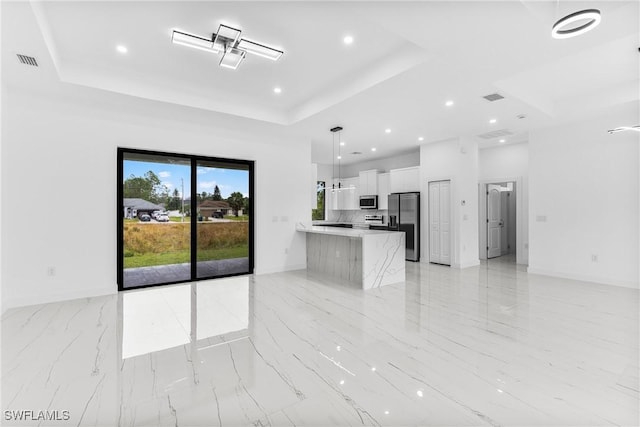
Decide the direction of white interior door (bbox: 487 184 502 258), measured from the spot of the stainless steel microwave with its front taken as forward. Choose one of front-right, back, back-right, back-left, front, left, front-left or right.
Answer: back-left

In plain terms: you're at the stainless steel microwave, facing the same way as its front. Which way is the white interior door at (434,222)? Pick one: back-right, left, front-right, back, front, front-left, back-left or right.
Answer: left

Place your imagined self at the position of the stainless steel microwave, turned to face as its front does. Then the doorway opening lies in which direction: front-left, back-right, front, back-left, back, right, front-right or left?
back-left

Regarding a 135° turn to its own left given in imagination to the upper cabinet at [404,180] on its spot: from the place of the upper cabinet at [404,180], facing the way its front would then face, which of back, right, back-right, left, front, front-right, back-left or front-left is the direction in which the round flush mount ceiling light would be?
right

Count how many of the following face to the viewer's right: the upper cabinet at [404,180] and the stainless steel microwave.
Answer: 0

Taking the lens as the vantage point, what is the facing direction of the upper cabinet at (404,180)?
facing the viewer and to the left of the viewer

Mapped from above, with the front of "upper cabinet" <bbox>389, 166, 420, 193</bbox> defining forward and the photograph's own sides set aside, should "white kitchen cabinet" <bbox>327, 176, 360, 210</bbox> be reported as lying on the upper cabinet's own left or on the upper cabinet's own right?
on the upper cabinet's own right

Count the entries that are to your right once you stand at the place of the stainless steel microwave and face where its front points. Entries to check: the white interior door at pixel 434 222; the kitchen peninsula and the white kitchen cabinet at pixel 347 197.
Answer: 1

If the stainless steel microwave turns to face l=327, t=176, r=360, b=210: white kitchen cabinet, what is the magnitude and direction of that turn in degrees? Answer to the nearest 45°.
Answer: approximately 90° to its right

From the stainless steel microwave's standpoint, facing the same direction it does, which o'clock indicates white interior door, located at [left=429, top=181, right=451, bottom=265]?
The white interior door is roughly at 9 o'clock from the stainless steel microwave.

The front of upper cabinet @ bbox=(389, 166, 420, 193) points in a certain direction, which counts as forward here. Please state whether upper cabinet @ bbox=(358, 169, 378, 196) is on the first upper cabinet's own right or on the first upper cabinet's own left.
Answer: on the first upper cabinet's own right

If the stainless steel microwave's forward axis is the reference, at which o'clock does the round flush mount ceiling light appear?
The round flush mount ceiling light is roughly at 10 o'clock from the stainless steel microwave.

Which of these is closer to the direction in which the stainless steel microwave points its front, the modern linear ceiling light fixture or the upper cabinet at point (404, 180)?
the modern linear ceiling light fixture

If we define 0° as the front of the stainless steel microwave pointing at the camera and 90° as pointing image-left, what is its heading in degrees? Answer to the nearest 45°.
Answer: approximately 45°
